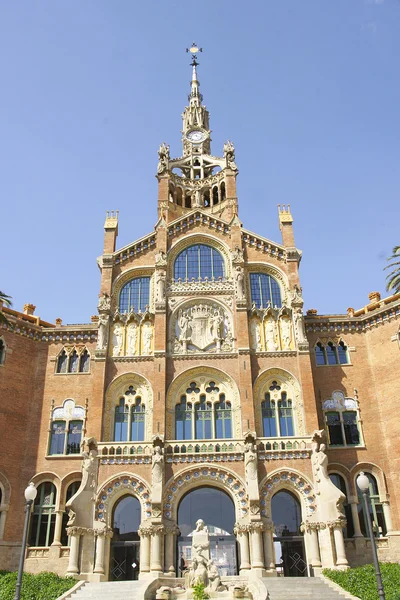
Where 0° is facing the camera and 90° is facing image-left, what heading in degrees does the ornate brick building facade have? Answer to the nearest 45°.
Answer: approximately 0°
